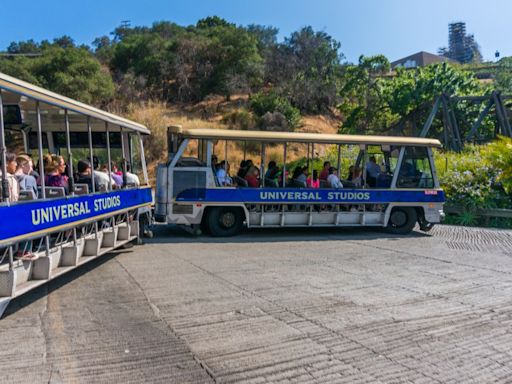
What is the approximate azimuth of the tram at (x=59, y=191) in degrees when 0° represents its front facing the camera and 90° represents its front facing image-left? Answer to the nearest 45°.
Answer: approximately 225°

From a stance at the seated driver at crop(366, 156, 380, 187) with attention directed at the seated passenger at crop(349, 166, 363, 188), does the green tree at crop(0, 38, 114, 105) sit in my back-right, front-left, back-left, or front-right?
front-right

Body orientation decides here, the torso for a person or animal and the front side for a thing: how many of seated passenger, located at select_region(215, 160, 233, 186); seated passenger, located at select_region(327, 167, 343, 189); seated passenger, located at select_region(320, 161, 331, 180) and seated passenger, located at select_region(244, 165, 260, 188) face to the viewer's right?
4

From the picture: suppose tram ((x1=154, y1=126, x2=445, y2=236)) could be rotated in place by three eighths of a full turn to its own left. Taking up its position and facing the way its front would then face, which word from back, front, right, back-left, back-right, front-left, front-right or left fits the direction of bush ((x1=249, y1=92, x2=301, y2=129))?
front-right

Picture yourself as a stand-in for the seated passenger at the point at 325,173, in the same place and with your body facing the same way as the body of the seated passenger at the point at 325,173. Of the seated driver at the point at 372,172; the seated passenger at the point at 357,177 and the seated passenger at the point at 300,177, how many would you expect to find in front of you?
2

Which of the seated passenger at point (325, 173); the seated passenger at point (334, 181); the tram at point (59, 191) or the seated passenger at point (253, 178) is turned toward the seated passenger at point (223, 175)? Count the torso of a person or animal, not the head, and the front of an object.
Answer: the tram

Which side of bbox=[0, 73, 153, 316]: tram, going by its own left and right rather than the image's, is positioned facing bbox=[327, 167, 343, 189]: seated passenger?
front

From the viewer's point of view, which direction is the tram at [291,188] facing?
to the viewer's right

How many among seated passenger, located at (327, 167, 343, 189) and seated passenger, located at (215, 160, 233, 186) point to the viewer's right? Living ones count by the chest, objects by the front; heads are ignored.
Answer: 2

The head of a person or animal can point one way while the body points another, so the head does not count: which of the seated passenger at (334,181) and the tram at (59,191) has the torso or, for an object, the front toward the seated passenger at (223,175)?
the tram

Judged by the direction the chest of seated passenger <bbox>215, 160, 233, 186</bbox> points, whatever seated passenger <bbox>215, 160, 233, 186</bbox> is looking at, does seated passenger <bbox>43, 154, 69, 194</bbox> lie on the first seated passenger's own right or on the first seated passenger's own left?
on the first seated passenger's own right

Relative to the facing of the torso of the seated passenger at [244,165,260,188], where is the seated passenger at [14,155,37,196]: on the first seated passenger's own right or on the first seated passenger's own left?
on the first seated passenger's own right

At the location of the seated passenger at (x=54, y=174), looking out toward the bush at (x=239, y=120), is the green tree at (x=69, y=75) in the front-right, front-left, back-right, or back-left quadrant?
front-left

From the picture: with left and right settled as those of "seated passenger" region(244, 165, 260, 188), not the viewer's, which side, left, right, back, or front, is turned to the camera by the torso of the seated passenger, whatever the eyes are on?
right

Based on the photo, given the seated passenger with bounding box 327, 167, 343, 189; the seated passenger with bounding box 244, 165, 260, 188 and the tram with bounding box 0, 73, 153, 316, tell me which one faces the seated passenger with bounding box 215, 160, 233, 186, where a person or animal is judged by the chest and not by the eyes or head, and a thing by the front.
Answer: the tram

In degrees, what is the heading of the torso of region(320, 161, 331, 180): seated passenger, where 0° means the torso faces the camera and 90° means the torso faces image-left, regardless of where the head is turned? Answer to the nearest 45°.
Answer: approximately 270°

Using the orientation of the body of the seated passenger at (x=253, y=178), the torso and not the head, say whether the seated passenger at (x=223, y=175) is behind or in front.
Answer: behind
